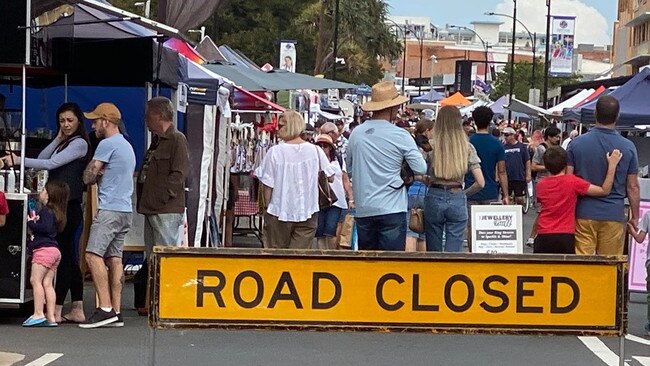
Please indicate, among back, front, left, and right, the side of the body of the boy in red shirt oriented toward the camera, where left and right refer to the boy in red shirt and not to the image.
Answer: back

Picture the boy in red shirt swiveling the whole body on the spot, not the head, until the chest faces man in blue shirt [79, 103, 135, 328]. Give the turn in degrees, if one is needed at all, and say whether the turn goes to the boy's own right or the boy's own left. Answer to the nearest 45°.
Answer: approximately 90° to the boy's own left

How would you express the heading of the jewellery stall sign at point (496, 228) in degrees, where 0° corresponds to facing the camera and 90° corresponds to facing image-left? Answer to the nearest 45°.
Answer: approximately 0°

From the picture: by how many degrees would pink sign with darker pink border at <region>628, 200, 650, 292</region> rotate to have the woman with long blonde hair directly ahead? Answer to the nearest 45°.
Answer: approximately 45° to its right

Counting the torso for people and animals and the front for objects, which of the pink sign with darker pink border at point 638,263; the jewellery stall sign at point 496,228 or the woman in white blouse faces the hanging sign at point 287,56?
the woman in white blouse

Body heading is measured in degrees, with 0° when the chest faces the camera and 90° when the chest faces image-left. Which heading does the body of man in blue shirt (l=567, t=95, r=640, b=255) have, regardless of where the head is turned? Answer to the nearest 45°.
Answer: approximately 180°

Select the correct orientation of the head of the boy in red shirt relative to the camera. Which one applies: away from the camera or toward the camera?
away from the camera

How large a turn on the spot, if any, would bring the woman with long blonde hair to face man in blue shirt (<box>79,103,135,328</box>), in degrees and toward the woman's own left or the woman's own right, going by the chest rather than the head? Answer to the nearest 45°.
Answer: approximately 90° to the woman's own left

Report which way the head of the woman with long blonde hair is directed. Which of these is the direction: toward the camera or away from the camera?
away from the camera

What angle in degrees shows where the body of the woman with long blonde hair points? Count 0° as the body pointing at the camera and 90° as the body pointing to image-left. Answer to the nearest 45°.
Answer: approximately 180°
